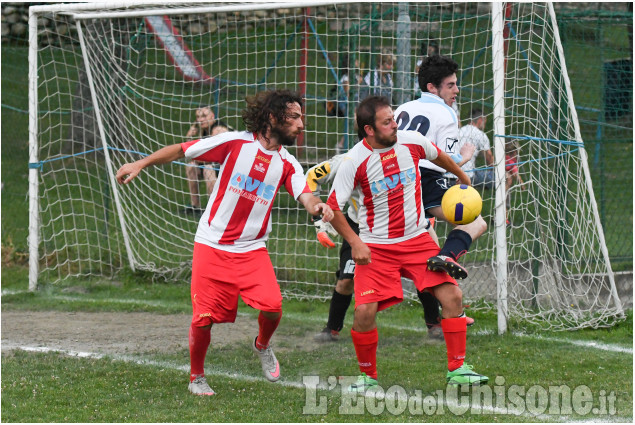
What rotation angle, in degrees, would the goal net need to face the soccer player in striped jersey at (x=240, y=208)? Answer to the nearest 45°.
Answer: approximately 45° to its left

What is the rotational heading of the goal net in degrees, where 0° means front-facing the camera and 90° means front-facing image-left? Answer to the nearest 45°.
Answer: approximately 45°

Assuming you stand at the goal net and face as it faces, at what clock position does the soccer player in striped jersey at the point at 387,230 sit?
The soccer player in striped jersey is roughly at 10 o'clock from the goal net.

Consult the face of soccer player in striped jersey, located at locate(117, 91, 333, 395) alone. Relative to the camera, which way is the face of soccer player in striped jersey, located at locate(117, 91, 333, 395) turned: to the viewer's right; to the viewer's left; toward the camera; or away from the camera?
to the viewer's right
